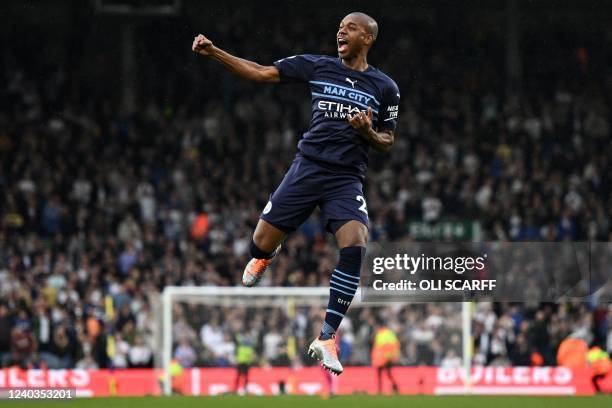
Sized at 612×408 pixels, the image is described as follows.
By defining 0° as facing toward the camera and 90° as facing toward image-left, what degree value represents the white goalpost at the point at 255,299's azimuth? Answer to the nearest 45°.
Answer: approximately 0°

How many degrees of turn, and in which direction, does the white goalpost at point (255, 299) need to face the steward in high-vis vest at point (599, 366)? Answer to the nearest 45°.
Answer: approximately 90° to its left
